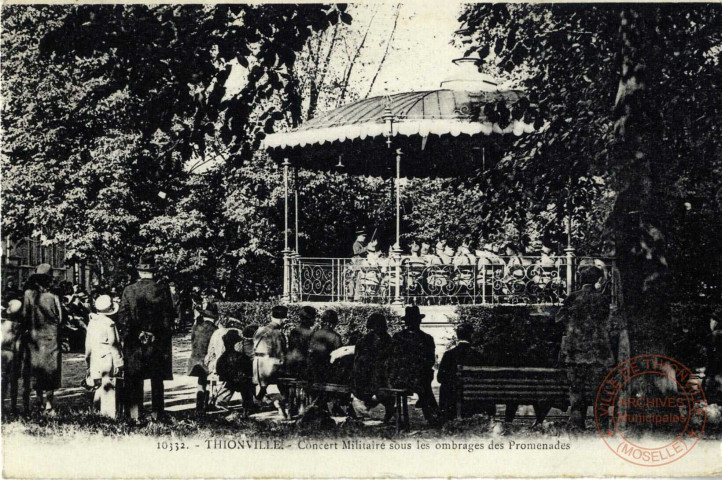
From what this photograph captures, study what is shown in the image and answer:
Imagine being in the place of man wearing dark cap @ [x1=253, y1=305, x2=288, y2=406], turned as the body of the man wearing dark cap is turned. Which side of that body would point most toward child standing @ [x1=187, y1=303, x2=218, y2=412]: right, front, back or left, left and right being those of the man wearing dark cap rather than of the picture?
left

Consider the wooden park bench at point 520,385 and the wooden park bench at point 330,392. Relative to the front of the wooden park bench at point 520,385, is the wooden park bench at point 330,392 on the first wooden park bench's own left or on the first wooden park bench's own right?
on the first wooden park bench's own left

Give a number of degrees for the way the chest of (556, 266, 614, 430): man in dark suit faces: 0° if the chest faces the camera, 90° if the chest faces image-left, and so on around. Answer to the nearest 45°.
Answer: approximately 180°

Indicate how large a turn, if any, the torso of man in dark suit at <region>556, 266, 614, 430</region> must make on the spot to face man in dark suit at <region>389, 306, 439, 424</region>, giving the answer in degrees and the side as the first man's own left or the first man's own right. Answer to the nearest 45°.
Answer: approximately 90° to the first man's own left

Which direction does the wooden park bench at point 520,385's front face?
away from the camera

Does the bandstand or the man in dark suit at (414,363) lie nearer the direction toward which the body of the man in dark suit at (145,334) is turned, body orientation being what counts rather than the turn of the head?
the bandstand

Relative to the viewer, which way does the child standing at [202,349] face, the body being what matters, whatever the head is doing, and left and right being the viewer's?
facing away from the viewer and to the right of the viewer

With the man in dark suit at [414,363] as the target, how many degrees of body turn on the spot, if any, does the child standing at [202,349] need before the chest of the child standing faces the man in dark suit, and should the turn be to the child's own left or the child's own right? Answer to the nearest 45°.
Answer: approximately 90° to the child's own right

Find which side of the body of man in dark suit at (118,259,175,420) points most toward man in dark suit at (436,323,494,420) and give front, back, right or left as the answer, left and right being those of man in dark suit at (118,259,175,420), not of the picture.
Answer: right
